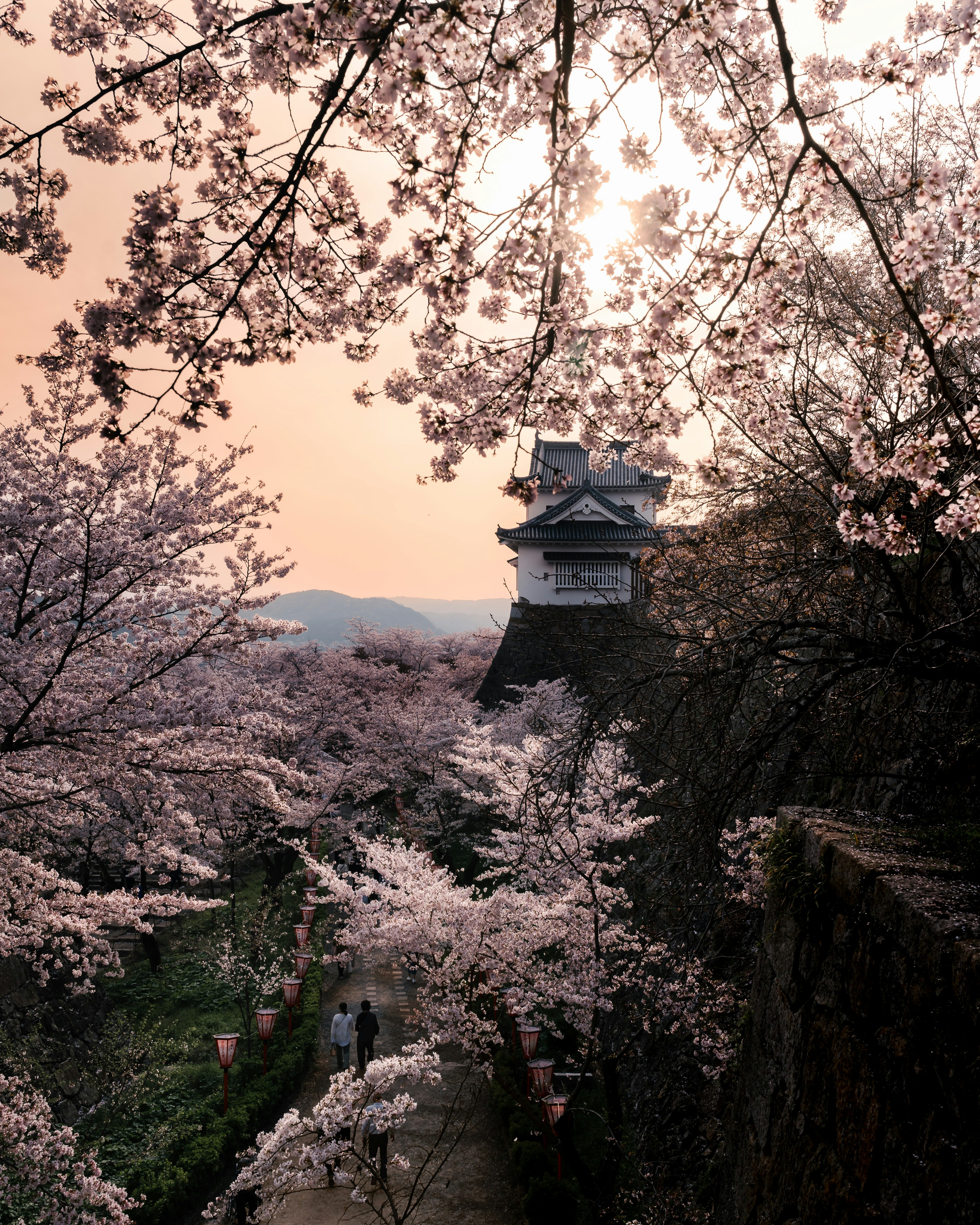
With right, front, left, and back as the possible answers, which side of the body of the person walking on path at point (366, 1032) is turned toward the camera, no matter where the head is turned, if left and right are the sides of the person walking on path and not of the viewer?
back

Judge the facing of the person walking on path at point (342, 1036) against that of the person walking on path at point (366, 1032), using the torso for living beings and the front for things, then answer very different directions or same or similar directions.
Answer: same or similar directions

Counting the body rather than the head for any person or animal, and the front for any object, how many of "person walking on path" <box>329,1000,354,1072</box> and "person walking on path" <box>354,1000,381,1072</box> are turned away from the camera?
2

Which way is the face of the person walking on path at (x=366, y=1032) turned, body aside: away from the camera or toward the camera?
away from the camera

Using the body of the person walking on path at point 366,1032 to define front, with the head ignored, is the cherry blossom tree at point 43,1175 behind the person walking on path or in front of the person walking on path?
behind

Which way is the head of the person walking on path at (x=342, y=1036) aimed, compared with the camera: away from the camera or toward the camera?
away from the camera

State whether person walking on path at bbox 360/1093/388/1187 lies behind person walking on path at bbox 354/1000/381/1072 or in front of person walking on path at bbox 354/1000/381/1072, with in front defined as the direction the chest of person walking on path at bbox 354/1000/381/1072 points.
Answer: behind

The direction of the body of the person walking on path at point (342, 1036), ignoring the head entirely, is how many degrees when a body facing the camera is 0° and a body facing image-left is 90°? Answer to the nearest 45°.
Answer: approximately 180°

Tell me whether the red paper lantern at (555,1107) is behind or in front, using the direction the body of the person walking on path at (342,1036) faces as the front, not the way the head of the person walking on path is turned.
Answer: behind

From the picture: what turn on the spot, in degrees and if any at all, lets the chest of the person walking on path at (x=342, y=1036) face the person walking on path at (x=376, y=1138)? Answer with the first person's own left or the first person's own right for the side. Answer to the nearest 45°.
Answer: approximately 180°

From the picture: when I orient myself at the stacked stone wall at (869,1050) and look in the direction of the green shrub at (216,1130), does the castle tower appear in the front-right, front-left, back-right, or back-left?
front-right

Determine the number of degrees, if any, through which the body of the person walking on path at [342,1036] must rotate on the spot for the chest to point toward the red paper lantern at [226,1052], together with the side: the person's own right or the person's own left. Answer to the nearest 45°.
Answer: approximately 135° to the person's own left
